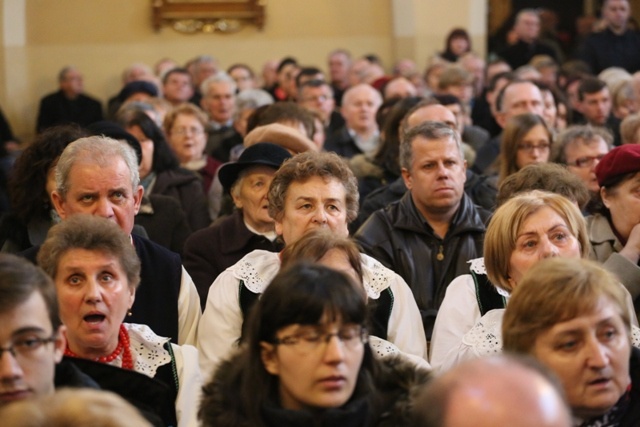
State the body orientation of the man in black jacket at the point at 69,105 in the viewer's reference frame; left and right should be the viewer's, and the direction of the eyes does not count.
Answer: facing the viewer and to the right of the viewer

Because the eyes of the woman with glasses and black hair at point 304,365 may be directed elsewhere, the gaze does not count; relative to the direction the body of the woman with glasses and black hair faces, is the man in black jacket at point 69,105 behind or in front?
behind

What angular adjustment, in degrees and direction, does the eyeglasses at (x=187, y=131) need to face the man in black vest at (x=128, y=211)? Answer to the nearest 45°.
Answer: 0° — it already faces them

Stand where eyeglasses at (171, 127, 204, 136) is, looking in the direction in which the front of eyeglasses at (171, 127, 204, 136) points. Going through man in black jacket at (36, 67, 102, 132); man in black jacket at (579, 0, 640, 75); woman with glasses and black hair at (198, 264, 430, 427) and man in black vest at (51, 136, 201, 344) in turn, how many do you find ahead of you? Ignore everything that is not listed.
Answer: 2

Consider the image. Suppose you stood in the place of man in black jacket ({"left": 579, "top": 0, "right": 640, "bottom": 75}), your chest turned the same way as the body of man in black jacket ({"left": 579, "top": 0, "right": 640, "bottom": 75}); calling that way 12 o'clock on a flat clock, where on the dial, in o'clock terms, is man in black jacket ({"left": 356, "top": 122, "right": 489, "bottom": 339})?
man in black jacket ({"left": 356, "top": 122, "right": 489, "bottom": 339}) is roughly at 12 o'clock from man in black jacket ({"left": 579, "top": 0, "right": 640, "bottom": 75}).

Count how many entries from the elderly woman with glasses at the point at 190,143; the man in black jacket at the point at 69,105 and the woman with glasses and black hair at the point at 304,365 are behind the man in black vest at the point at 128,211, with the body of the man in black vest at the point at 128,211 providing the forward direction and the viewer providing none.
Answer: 2

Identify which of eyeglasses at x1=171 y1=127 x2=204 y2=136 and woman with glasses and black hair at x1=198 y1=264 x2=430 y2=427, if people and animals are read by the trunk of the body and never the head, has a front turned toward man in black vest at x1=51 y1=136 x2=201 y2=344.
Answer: the eyeglasses

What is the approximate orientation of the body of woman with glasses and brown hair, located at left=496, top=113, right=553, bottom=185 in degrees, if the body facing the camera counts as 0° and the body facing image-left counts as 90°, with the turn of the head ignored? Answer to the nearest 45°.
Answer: approximately 315°

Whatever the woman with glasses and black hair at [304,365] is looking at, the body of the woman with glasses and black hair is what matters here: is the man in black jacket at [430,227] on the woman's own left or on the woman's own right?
on the woman's own left

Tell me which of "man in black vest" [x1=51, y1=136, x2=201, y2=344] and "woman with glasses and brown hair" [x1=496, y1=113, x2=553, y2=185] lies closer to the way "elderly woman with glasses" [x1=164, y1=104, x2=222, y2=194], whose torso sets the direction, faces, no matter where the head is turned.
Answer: the man in black vest

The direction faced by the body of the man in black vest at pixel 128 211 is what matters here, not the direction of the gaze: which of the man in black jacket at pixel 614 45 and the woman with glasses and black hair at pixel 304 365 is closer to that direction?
the woman with glasses and black hair

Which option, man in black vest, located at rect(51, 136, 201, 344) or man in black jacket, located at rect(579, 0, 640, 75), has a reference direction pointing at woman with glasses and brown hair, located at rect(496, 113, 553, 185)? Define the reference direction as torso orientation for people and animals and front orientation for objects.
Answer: man in black jacket, located at rect(579, 0, 640, 75)
